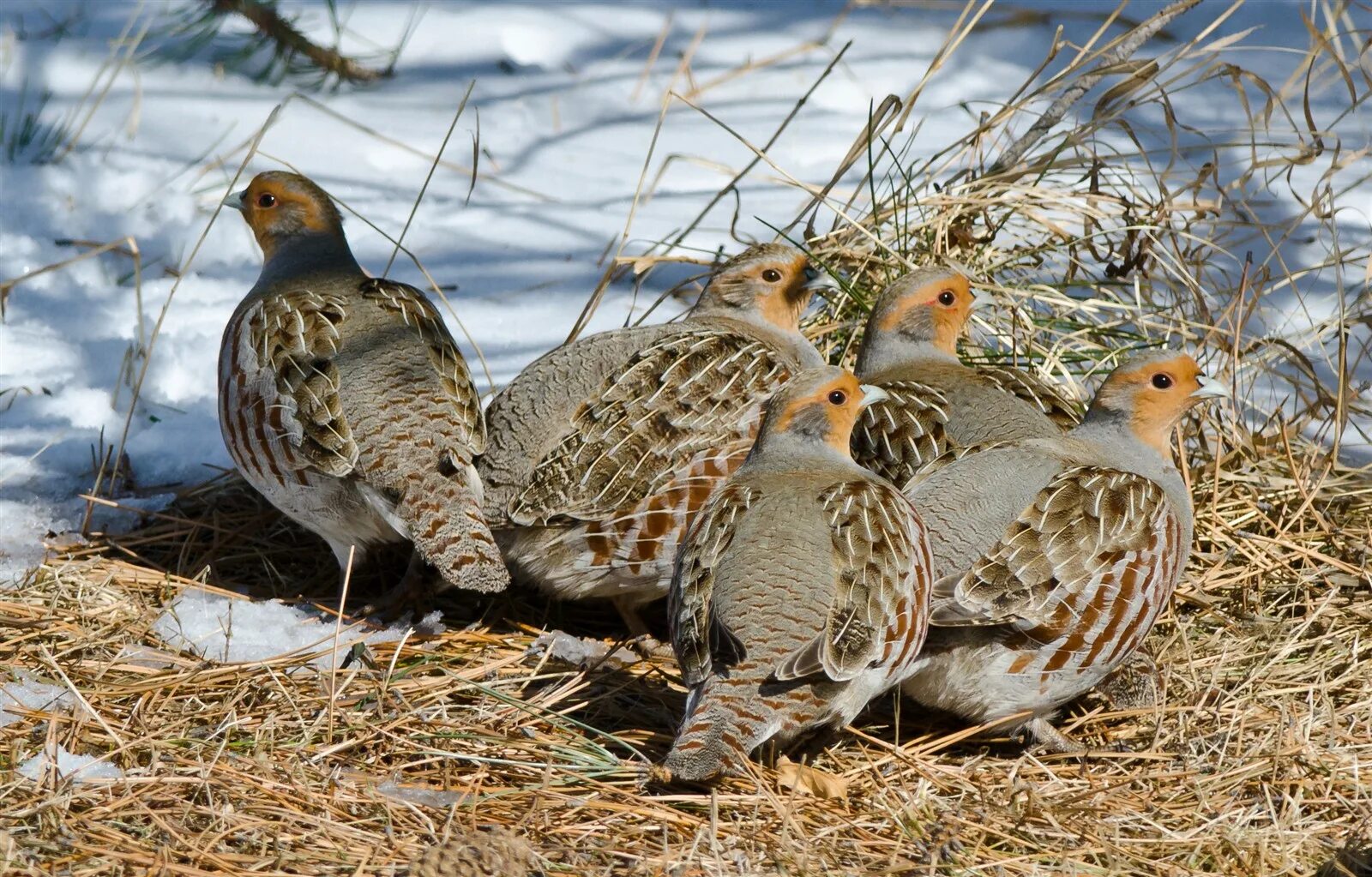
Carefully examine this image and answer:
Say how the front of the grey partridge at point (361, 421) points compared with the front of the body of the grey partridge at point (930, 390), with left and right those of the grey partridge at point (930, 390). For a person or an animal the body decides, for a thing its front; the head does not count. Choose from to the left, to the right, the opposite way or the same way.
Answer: the same way

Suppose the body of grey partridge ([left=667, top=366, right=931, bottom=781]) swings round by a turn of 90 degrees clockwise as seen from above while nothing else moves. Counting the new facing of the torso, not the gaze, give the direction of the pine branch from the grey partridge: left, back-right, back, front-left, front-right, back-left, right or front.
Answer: back

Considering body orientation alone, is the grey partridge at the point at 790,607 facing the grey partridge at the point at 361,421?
no

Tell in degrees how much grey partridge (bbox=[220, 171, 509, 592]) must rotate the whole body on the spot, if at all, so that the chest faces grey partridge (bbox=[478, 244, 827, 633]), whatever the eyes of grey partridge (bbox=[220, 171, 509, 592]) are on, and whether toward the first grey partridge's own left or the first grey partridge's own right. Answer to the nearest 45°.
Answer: approximately 135° to the first grey partridge's own right

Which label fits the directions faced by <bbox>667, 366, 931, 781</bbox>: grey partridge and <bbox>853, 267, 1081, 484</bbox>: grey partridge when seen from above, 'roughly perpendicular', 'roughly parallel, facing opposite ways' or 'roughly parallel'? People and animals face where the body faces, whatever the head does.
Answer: roughly perpendicular

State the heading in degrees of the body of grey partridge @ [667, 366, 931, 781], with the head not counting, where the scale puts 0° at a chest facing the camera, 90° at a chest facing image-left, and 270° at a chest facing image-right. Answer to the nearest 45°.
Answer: approximately 225°

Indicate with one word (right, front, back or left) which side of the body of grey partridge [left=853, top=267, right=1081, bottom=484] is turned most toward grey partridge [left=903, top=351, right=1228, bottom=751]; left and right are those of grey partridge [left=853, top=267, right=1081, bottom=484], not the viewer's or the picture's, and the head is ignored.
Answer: back

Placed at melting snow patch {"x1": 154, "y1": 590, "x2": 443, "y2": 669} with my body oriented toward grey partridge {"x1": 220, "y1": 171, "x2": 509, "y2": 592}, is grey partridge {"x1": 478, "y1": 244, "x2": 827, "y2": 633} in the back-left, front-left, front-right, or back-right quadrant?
front-right

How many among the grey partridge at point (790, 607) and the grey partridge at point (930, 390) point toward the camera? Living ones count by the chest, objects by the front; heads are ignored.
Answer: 0

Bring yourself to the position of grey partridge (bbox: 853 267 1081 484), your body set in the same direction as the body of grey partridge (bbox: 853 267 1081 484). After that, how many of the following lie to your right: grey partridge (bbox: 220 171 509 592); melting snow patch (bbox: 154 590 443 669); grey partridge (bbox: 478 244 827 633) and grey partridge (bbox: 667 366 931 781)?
0

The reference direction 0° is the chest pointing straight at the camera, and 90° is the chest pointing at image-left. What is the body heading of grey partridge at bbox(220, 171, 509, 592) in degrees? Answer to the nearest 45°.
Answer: approximately 135°

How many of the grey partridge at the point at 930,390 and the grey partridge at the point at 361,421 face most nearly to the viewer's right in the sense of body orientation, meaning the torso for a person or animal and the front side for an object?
0

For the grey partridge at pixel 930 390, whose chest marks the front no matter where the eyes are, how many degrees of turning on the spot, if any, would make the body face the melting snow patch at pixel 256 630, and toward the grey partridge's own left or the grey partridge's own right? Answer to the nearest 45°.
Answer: approximately 90° to the grey partridge's own left
